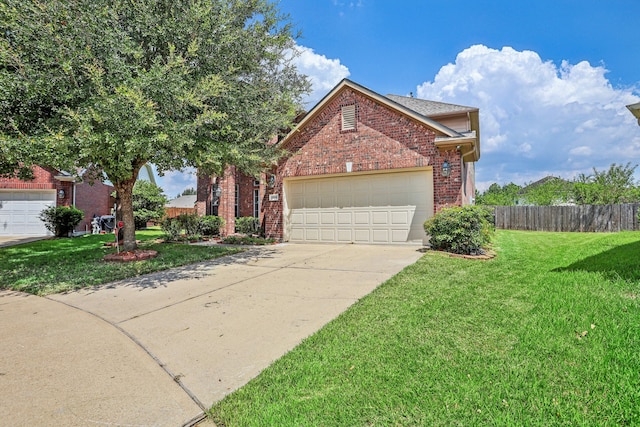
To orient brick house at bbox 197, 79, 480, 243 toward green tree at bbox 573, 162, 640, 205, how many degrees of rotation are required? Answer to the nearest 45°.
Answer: approximately 135° to its left

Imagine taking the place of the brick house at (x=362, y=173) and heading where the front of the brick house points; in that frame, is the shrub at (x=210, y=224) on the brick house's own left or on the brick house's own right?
on the brick house's own right

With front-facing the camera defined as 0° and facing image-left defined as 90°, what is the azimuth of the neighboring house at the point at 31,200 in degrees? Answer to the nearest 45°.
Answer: approximately 0°

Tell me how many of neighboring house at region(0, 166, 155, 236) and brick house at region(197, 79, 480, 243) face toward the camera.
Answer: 2

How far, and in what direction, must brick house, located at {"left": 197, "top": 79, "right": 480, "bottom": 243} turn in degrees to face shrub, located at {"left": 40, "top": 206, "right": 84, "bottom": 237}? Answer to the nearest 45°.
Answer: approximately 90° to its right

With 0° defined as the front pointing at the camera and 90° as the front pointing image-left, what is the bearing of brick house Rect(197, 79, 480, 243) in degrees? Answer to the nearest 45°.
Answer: approximately 0°
